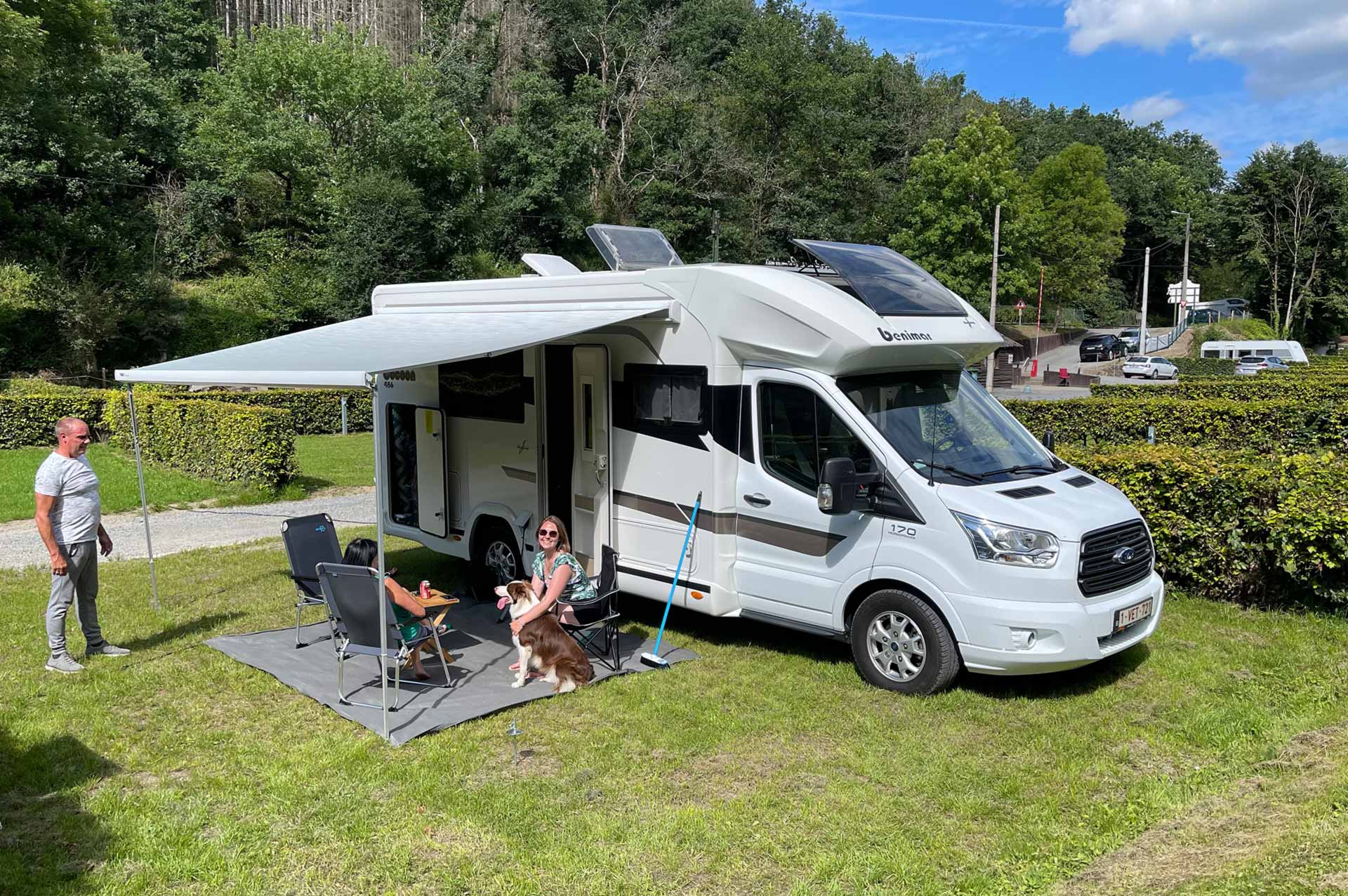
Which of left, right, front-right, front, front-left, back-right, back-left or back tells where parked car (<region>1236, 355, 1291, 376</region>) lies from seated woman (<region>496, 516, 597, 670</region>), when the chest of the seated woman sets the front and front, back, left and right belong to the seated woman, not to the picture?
back

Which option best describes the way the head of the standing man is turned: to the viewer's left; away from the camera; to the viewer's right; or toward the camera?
to the viewer's right

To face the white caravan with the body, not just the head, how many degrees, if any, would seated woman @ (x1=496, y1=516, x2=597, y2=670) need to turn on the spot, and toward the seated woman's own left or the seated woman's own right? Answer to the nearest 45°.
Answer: approximately 180°

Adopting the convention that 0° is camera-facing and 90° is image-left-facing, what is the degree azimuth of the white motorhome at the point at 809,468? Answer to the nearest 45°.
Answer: approximately 315°

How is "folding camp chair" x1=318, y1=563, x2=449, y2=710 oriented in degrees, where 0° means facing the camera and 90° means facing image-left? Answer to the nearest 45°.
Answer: approximately 225°

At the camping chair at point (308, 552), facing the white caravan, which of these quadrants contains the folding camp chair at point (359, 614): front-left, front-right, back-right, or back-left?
back-right

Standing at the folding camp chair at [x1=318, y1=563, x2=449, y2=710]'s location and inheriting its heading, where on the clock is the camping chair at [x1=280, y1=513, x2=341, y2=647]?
The camping chair is roughly at 10 o'clock from the folding camp chair.

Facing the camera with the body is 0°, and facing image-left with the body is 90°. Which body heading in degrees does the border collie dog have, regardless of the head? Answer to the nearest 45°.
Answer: approximately 90°

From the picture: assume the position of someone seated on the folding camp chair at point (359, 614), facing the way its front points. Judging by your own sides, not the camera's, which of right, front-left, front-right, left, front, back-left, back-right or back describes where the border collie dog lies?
front-right

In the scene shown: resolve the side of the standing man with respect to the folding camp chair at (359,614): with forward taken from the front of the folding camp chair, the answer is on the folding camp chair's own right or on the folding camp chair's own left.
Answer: on the folding camp chair's own left

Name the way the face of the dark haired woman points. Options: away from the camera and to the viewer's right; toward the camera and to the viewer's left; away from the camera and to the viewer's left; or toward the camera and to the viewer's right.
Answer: away from the camera and to the viewer's right

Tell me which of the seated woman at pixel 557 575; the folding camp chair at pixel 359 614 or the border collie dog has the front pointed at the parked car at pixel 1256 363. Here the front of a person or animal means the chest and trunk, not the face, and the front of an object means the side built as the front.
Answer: the folding camp chair

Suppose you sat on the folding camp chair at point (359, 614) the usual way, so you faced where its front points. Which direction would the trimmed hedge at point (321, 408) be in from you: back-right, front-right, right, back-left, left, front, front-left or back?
front-left

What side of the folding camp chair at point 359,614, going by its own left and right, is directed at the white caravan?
front

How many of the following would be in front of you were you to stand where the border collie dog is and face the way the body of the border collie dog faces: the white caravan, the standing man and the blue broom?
1

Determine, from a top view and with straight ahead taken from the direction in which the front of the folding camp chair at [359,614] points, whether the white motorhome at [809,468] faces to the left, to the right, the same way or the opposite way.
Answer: to the right

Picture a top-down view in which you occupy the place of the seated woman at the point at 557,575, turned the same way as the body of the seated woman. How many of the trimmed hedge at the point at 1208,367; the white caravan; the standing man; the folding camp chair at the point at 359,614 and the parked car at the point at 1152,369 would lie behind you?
3

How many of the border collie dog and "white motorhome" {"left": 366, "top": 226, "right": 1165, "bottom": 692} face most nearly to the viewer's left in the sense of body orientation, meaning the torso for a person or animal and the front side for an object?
1

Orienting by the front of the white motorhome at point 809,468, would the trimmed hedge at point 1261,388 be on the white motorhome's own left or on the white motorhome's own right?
on the white motorhome's own left
